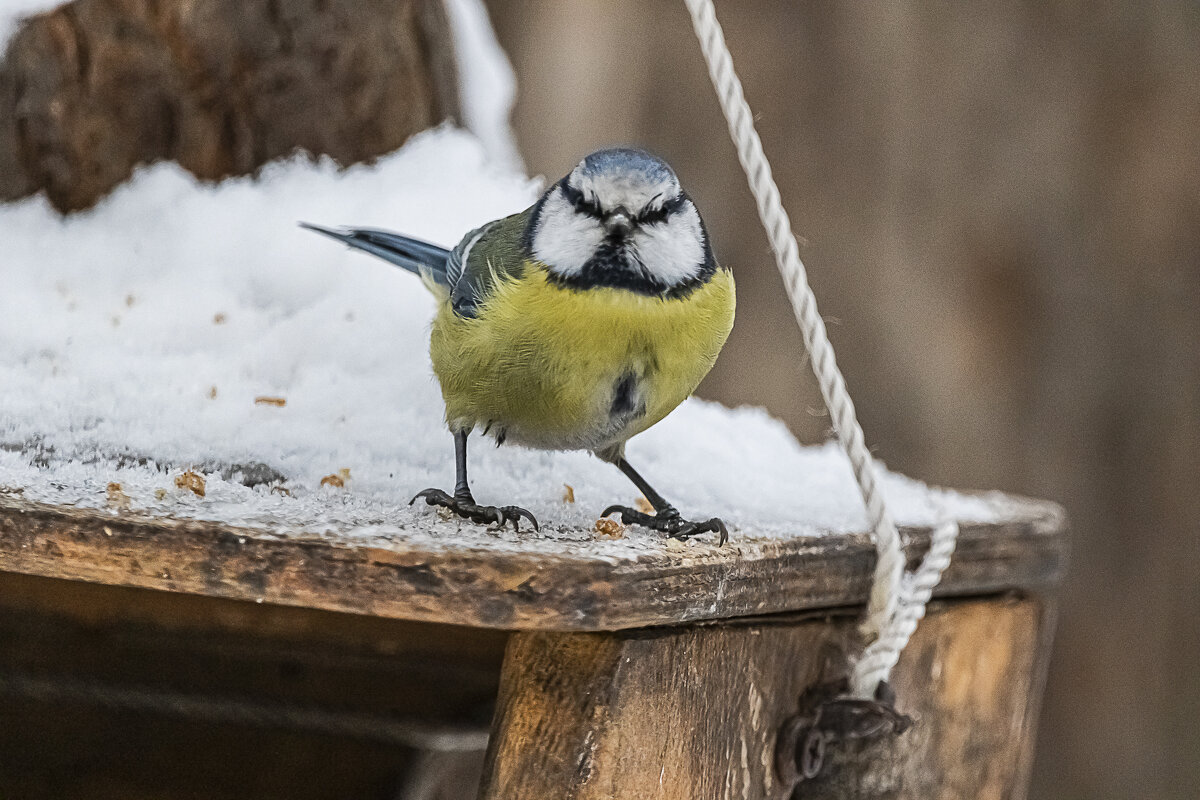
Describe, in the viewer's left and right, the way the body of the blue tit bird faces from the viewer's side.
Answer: facing the viewer and to the right of the viewer

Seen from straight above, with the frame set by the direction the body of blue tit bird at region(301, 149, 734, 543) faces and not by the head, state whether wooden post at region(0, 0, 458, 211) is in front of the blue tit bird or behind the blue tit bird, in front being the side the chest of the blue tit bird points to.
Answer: behind
